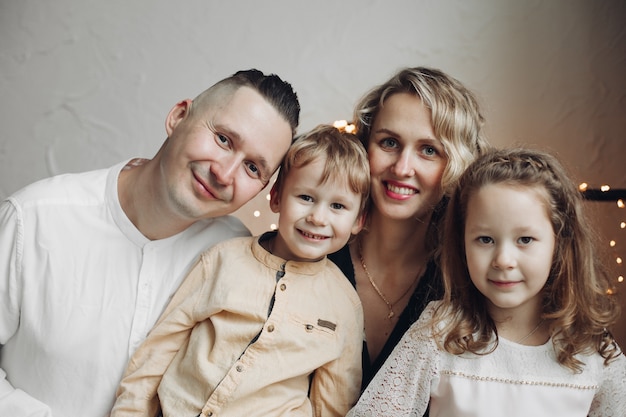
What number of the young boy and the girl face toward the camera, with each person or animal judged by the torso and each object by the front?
2

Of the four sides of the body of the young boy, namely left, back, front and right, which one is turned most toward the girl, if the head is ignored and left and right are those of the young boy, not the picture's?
left

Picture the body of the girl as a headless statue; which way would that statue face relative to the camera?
toward the camera

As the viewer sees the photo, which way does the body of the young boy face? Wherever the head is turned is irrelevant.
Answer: toward the camera

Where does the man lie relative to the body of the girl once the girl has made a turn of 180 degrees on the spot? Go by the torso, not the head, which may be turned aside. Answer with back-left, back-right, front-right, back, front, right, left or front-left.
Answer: left

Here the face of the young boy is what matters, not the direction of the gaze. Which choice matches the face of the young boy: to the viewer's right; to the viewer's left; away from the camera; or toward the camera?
toward the camera

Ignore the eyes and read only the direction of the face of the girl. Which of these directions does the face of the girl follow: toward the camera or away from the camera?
toward the camera

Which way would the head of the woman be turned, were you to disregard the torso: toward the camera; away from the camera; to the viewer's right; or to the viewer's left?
toward the camera

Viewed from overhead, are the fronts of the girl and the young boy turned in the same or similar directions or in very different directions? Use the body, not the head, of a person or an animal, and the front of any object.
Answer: same or similar directions

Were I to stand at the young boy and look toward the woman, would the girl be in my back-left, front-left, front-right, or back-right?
front-right
